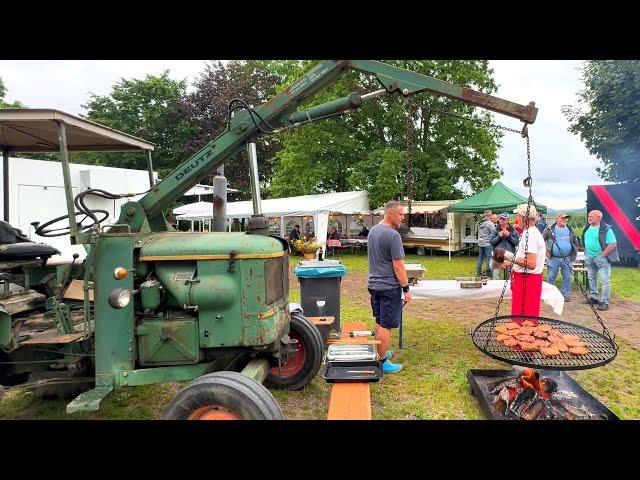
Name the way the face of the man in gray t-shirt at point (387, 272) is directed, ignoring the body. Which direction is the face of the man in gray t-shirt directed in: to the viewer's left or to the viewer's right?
to the viewer's right

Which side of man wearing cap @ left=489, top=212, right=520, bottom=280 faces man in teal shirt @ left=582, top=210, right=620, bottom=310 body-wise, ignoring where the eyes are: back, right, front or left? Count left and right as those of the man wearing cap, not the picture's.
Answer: left

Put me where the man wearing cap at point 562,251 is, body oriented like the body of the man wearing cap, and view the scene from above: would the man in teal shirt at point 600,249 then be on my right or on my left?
on my left

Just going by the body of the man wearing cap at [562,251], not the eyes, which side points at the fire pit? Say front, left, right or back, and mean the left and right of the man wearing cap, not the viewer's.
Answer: front

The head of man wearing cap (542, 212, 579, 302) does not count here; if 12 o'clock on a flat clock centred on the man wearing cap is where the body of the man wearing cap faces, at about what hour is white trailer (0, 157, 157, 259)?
The white trailer is roughly at 2 o'clock from the man wearing cap.

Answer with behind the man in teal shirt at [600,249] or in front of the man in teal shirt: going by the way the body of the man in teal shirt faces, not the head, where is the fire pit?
in front

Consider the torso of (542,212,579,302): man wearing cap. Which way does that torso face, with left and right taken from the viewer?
facing the viewer

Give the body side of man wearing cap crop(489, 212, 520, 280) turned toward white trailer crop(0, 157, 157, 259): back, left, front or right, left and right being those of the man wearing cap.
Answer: right

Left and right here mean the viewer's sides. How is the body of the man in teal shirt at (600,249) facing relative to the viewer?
facing the viewer and to the left of the viewer

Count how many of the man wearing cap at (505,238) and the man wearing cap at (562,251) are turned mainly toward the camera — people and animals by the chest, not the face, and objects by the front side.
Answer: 2

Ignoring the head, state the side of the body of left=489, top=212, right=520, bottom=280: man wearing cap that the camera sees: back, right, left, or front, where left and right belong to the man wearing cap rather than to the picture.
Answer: front
